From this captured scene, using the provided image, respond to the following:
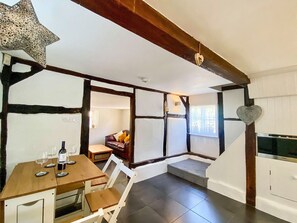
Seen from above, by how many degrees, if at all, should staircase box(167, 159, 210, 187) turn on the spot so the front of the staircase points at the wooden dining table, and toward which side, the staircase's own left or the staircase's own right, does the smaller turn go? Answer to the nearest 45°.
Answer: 0° — it already faces it

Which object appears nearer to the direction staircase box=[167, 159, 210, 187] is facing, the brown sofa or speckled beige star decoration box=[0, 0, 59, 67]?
the speckled beige star decoration

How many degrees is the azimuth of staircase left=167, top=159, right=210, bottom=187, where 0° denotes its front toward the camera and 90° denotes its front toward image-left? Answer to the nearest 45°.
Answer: approximately 45°

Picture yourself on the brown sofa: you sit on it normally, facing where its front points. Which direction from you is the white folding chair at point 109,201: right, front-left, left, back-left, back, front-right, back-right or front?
front-left

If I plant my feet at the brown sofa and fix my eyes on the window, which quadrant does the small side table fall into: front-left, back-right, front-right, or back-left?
back-right

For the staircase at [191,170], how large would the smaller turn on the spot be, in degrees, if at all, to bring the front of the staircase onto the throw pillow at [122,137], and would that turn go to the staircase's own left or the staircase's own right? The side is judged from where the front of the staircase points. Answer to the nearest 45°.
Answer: approximately 90° to the staircase's own right

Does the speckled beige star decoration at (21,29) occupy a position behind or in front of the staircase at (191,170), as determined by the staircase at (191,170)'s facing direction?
in front

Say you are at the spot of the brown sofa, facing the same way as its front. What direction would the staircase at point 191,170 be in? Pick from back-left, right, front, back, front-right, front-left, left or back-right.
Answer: left
